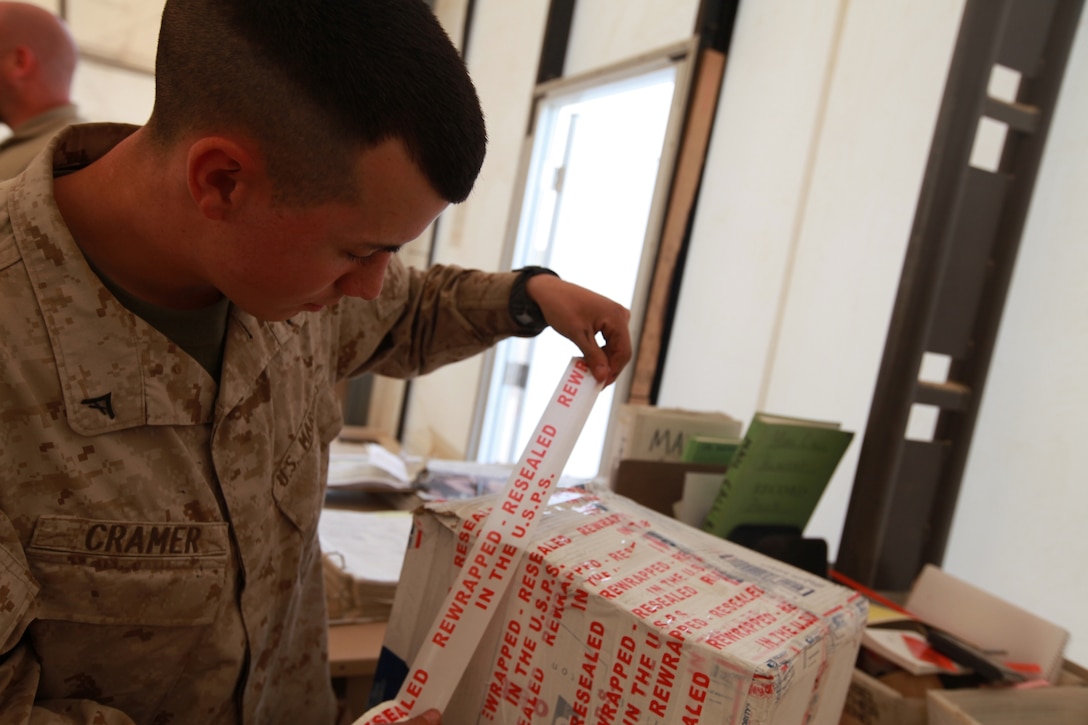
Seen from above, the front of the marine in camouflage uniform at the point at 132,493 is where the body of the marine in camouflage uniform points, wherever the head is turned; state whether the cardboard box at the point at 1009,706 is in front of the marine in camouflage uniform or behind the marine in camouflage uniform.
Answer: in front

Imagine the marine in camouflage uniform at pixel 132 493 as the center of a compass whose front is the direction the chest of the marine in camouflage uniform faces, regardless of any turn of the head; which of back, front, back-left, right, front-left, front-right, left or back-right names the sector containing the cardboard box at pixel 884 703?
front-left

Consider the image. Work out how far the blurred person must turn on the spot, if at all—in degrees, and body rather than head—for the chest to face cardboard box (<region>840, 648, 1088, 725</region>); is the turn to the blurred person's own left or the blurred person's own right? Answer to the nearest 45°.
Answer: approximately 135° to the blurred person's own left

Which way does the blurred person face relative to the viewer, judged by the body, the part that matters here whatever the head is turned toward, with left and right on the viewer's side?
facing to the left of the viewer

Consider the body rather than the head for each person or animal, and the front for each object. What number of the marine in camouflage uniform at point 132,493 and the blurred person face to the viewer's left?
1

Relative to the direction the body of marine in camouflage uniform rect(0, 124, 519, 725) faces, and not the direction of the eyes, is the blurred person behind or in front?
behind

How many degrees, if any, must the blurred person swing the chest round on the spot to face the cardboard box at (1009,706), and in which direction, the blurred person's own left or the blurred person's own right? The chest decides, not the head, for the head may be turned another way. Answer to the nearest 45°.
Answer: approximately 135° to the blurred person's own left

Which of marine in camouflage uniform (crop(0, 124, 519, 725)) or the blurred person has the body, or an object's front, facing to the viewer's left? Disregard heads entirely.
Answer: the blurred person

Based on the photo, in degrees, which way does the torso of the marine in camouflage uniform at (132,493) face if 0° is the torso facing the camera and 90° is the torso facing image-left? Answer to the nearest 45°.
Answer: approximately 315°

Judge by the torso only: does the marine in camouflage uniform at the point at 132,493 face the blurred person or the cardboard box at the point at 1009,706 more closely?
the cardboard box
